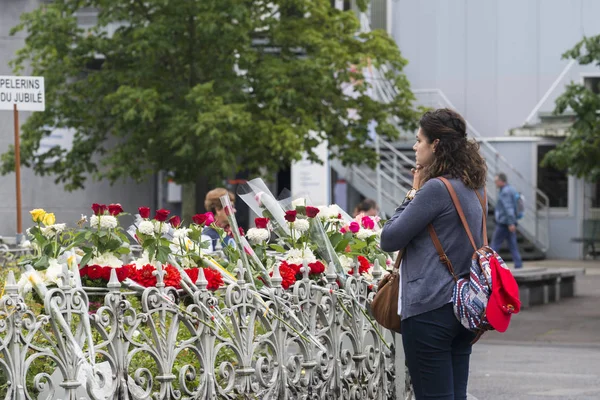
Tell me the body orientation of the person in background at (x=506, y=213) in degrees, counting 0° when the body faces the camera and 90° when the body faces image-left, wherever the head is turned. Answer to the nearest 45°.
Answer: approximately 90°

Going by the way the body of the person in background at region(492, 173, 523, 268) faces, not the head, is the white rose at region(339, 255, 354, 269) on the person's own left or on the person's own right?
on the person's own left

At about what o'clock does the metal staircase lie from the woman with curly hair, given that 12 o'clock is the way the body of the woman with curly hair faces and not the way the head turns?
The metal staircase is roughly at 3 o'clock from the woman with curly hair.

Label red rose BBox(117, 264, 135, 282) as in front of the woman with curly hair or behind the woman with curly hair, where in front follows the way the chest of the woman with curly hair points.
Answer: in front

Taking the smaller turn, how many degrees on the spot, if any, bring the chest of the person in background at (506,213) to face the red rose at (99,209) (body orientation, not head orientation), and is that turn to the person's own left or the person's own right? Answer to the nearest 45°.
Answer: approximately 90° to the person's own left

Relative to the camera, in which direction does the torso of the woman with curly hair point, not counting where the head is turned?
to the viewer's left

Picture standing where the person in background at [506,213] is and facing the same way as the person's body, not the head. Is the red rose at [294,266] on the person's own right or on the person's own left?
on the person's own left

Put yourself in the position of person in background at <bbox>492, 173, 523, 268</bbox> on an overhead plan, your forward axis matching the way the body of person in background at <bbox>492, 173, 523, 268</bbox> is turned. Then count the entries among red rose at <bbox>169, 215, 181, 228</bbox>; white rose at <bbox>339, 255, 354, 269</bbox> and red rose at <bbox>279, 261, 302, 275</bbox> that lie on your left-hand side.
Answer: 3

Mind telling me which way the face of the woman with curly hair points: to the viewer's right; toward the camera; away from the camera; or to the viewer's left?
to the viewer's left
